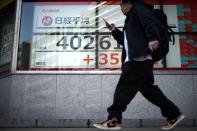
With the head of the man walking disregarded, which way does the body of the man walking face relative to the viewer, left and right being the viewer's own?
facing to the left of the viewer

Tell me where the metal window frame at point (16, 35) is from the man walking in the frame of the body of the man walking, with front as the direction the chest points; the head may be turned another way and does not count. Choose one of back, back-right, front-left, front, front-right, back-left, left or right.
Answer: front-right
